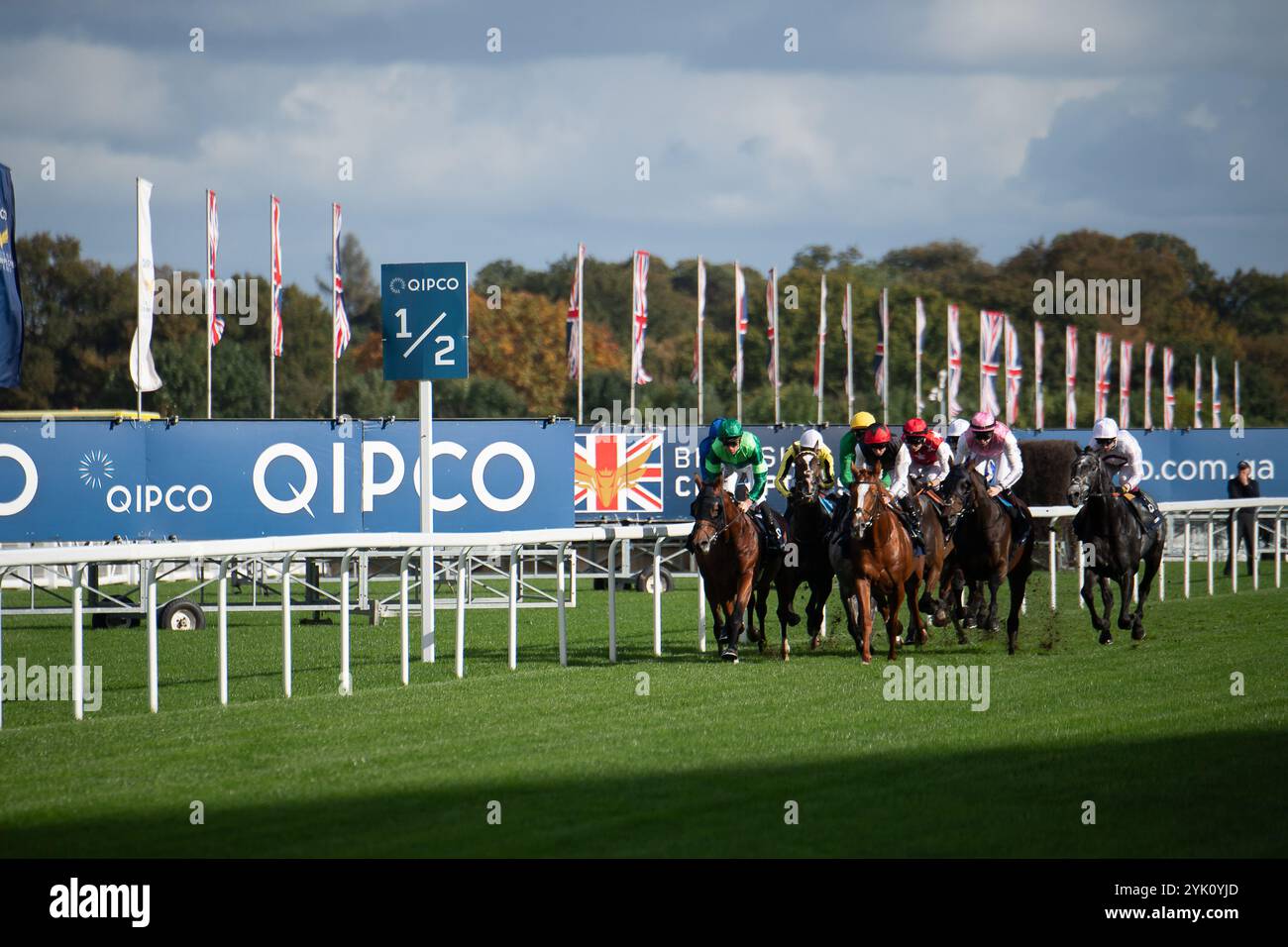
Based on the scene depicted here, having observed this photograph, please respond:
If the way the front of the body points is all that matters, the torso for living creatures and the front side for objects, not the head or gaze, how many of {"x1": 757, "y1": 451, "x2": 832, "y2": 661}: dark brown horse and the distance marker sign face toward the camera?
2

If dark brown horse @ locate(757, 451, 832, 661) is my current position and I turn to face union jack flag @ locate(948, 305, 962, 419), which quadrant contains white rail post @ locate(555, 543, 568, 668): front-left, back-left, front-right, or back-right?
back-left

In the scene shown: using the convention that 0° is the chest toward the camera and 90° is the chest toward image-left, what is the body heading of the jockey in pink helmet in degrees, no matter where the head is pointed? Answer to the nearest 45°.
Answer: approximately 45°

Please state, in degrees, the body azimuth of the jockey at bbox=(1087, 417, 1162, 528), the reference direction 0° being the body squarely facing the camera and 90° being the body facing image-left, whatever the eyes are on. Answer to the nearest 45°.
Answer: approximately 45°

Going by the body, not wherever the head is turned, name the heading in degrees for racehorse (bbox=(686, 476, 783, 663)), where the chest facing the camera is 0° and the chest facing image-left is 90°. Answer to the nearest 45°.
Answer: approximately 45°

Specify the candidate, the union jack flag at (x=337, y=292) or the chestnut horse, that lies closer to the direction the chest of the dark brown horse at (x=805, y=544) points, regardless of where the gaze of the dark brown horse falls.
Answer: the chestnut horse
